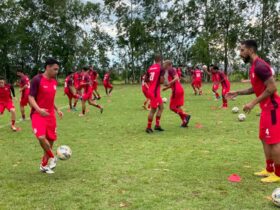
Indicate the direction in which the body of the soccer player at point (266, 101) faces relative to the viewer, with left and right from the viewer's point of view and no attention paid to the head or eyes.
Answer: facing to the left of the viewer

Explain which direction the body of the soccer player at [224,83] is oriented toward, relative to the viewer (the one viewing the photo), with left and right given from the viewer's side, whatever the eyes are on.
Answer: facing to the left of the viewer

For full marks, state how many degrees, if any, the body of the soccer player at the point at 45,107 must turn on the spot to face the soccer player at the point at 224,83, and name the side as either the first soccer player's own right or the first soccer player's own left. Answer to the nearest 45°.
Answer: approximately 90° to the first soccer player's own left

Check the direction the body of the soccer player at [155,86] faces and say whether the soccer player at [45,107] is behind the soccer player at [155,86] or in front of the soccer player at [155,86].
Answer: behind

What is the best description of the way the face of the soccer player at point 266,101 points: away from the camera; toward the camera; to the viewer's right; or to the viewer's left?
to the viewer's left

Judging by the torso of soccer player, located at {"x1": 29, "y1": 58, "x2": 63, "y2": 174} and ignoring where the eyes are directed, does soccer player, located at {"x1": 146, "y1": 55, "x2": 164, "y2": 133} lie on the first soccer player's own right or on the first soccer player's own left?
on the first soccer player's own left

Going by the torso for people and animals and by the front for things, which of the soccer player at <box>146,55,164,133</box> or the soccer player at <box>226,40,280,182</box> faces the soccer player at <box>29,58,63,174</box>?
the soccer player at <box>226,40,280,182</box>

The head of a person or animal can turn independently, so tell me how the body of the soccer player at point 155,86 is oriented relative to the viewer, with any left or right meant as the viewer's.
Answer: facing away from the viewer and to the right of the viewer

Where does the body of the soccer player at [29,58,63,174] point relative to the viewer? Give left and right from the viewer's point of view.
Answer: facing the viewer and to the right of the viewer
